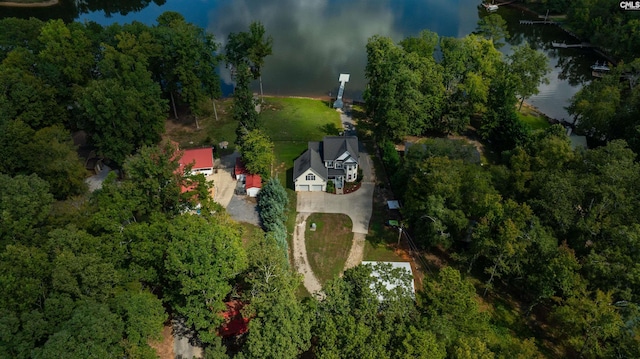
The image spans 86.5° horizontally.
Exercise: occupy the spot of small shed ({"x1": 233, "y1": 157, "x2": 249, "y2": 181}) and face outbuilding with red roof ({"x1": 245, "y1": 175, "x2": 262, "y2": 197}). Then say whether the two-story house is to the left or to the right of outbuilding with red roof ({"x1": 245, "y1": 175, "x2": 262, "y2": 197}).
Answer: left

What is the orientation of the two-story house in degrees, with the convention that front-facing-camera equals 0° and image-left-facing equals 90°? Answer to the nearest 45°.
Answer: approximately 0°

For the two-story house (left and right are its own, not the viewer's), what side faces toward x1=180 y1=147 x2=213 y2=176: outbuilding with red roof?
right

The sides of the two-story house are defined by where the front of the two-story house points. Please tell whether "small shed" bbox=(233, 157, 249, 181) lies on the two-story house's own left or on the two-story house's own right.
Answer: on the two-story house's own right

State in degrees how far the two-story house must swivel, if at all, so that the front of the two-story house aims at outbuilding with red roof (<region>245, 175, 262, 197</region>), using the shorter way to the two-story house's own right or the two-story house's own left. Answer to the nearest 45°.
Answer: approximately 90° to the two-story house's own right
